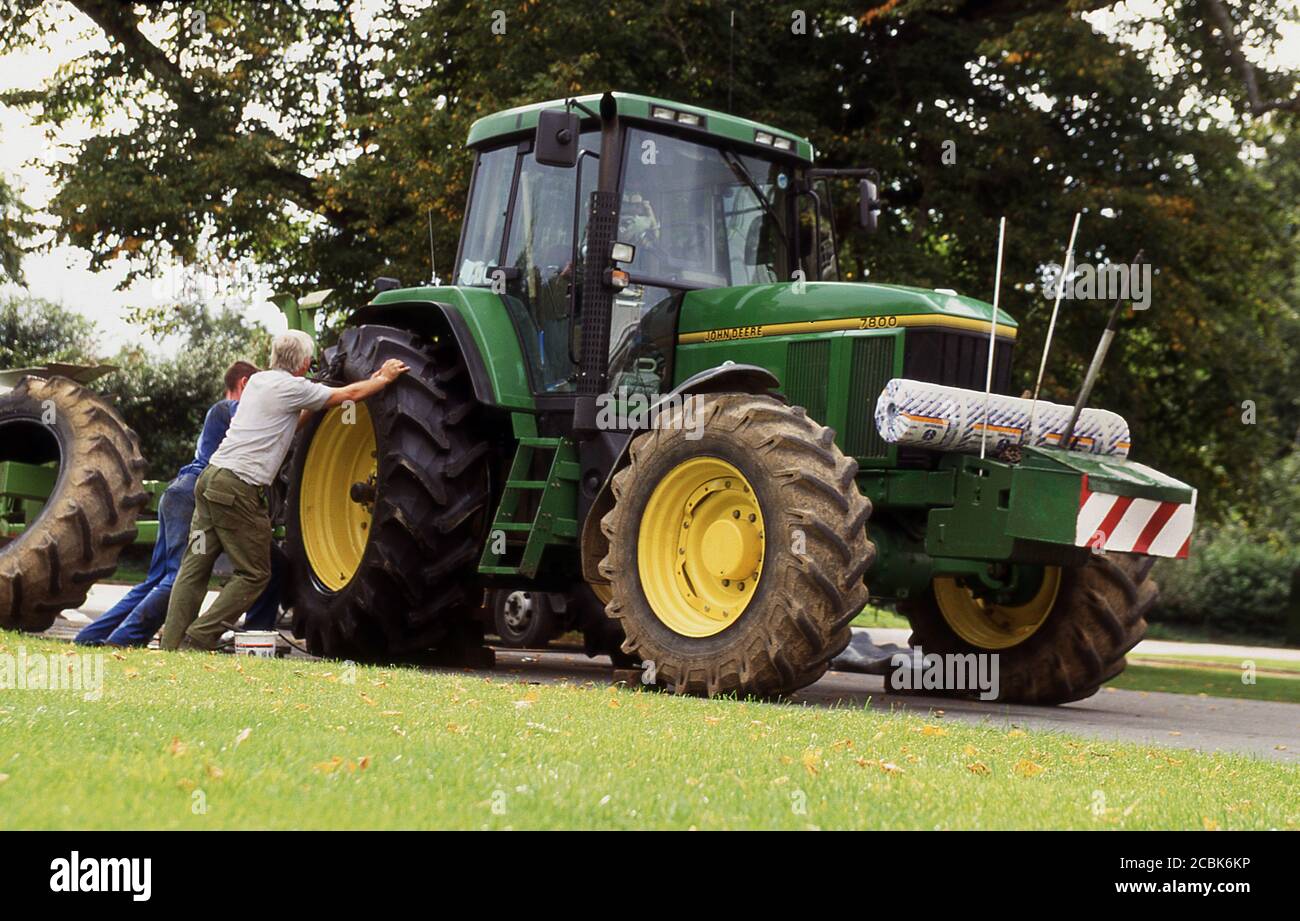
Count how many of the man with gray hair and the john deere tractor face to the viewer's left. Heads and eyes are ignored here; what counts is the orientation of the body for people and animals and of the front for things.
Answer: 0

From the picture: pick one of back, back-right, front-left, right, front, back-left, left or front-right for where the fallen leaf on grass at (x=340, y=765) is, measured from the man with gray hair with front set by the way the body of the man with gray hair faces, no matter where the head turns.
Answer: back-right

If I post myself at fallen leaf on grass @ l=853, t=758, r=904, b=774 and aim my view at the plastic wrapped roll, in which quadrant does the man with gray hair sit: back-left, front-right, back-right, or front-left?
front-left

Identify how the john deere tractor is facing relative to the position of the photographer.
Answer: facing the viewer and to the right of the viewer

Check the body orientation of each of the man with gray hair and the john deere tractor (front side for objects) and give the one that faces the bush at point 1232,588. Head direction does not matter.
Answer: the man with gray hair

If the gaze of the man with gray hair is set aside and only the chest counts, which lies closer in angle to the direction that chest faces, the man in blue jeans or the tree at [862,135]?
the tree

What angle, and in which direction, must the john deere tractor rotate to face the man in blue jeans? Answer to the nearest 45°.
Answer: approximately 135° to its right

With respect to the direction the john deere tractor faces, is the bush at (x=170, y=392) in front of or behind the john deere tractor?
behind

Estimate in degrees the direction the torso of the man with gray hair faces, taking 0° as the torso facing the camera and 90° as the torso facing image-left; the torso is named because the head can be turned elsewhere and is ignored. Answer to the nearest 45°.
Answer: approximately 225°
